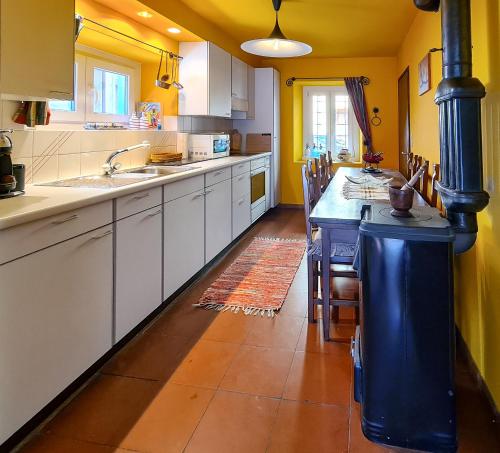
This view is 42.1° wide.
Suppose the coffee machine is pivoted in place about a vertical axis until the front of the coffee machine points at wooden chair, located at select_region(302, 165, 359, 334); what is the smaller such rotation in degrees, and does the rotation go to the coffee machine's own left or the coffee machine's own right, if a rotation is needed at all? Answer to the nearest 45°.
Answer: approximately 45° to the coffee machine's own left

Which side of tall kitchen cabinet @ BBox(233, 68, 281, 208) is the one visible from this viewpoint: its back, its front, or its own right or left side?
right

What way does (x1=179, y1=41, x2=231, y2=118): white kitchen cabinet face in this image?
to the viewer's right

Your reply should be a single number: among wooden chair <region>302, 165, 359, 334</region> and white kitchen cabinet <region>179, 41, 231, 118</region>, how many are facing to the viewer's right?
2

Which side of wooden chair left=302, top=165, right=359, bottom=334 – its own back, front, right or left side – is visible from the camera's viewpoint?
right

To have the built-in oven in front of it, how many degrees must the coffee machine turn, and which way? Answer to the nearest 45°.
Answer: approximately 90° to its left

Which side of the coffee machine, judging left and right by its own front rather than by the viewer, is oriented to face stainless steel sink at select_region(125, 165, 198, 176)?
left

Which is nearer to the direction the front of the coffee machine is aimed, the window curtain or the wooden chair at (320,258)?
the wooden chair

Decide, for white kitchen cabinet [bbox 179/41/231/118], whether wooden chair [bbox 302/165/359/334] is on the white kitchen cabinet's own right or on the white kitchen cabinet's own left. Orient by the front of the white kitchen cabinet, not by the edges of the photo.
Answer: on the white kitchen cabinet's own right

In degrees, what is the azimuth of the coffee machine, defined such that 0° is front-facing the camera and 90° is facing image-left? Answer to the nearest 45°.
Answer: approximately 315°

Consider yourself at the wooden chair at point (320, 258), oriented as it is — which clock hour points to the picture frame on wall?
The picture frame on wall is roughly at 10 o'clock from the wooden chair.

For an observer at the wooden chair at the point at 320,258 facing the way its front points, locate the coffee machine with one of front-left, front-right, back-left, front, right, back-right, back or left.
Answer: back-right

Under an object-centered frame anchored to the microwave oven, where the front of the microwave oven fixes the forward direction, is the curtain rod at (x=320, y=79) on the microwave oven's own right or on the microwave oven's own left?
on the microwave oven's own left
